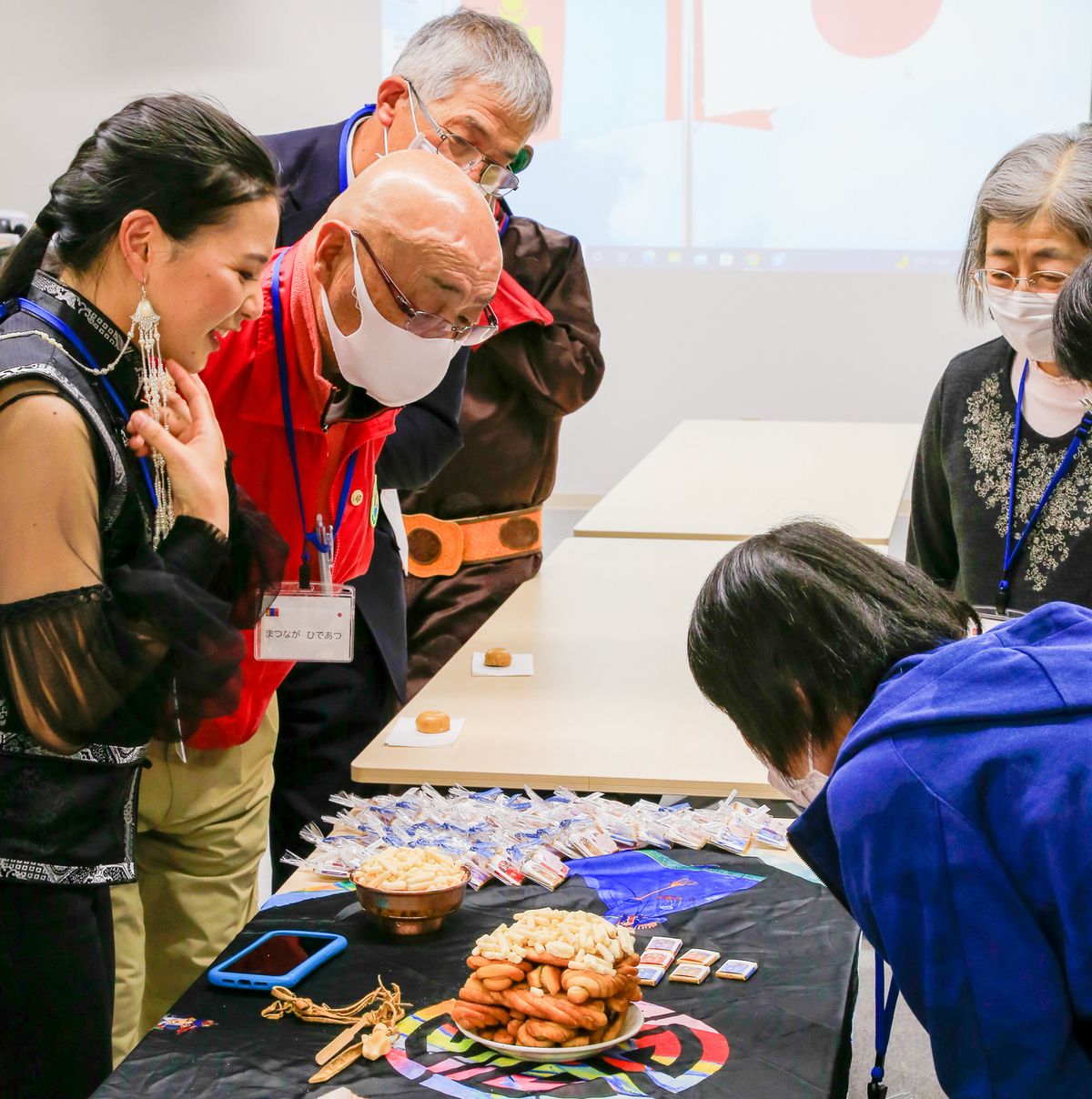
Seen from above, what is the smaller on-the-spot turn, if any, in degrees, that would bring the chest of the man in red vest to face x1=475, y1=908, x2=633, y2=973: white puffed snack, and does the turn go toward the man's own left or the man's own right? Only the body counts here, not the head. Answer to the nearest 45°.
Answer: approximately 45° to the man's own right

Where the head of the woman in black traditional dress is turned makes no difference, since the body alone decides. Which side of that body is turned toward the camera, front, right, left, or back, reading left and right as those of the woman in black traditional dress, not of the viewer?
right

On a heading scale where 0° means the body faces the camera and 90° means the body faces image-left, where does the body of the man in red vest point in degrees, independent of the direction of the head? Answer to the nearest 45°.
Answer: approximately 315°

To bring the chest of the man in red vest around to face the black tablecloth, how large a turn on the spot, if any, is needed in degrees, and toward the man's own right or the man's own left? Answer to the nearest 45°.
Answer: approximately 45° to the man's own right

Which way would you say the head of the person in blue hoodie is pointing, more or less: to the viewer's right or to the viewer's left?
to the viewer's left

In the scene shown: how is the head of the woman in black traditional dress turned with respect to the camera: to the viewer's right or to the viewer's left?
to the viewer's right
